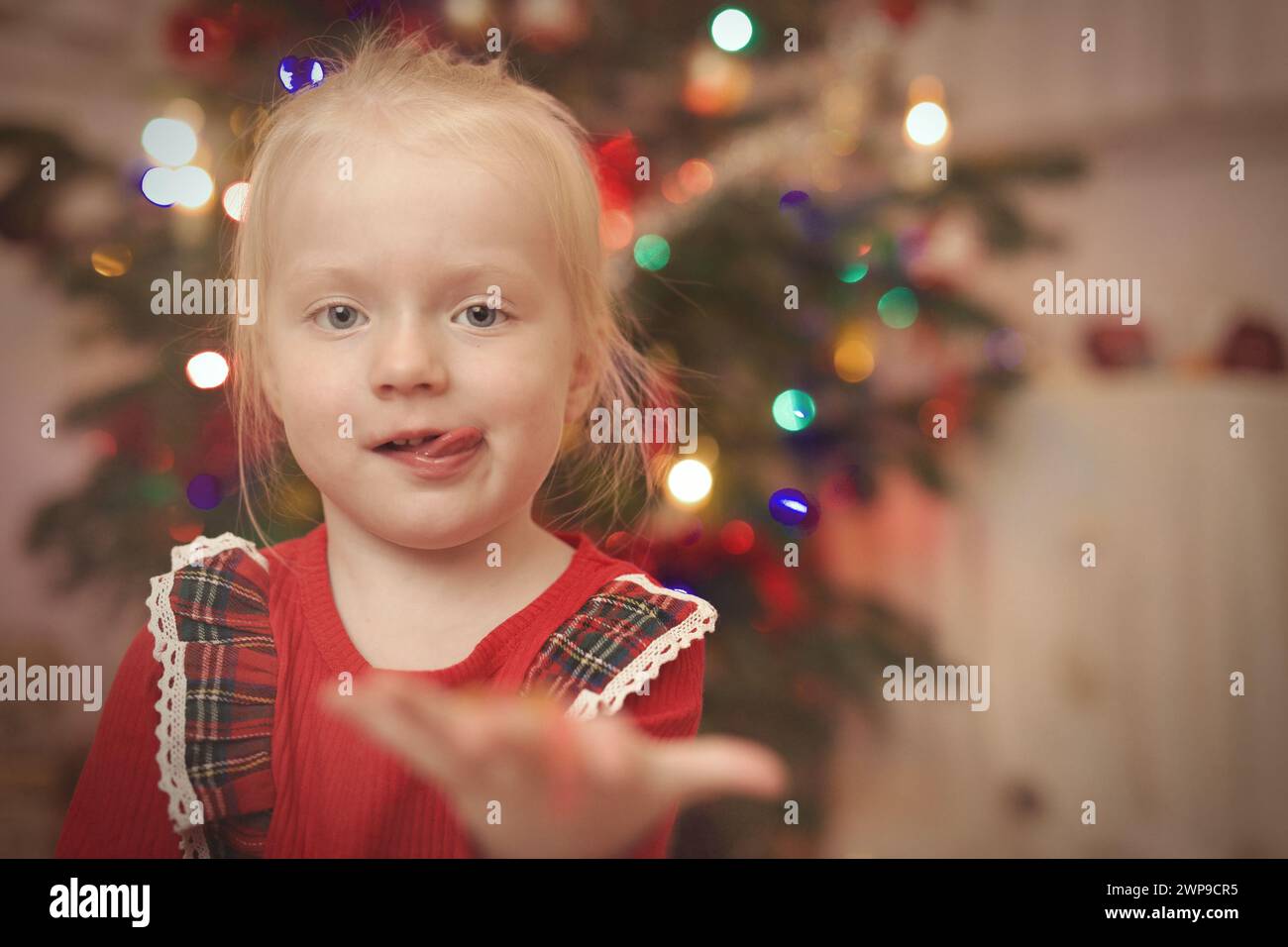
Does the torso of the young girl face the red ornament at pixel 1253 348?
no

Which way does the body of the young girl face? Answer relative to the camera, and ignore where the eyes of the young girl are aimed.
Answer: toward the camera

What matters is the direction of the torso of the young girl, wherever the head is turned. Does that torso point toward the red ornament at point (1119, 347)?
no

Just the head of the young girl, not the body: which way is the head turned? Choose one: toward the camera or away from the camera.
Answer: toward the camera
